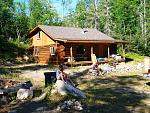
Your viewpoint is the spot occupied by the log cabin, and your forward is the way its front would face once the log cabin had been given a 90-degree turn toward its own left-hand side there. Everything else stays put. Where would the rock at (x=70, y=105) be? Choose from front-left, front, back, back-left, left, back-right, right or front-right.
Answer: back-right

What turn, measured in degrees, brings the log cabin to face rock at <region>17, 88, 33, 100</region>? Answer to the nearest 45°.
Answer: approximately 45° to its right
